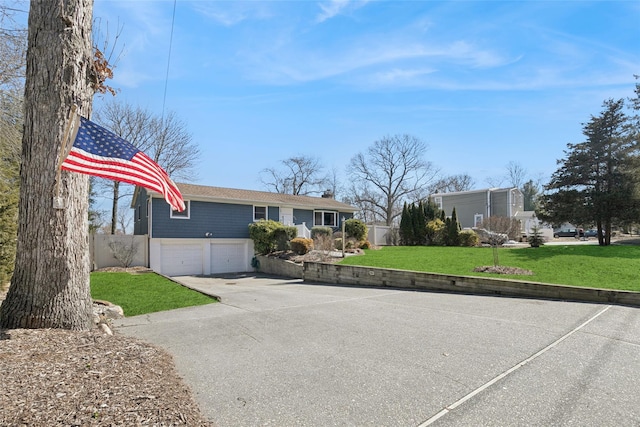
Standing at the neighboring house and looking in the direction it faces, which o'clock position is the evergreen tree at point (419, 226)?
The evergreen tree is roughly at 2 o'clock from the neighboring house.

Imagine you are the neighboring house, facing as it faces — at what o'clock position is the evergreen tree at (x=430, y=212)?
The evergreen tree is roughly at 2 o'clock from the neighboring house.

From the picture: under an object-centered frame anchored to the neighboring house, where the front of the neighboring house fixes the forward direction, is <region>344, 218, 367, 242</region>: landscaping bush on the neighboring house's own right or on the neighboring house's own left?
on the neighboring house's own right

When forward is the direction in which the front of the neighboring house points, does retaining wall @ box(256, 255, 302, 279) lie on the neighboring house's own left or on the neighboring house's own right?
on the neighboring house's own right

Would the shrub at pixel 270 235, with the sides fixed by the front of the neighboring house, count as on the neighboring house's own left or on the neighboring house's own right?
on the neighboring house's own right

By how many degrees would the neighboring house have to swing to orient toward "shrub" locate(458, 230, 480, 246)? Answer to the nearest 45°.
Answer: approximately 45° to its right

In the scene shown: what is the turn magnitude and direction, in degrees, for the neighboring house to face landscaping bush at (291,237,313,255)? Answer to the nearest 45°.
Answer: approximately 90° to its right

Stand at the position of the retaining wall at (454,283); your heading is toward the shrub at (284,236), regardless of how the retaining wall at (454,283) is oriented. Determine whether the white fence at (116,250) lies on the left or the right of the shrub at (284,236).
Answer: left

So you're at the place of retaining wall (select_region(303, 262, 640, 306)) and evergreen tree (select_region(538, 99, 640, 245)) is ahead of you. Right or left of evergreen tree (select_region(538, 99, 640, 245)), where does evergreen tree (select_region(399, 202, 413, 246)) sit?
left

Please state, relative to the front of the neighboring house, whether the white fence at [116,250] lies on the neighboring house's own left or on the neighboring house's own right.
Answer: on the neighboring house's own right

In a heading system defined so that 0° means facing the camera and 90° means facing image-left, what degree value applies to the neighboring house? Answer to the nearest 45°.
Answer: approximately 315°

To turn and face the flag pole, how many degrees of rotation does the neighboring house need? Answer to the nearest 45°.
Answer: approximately 45° to its right
